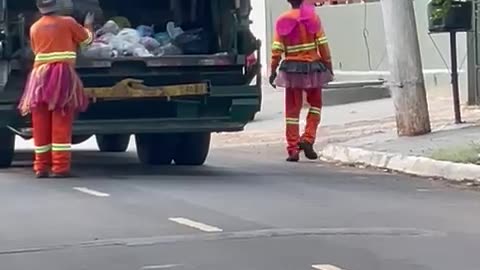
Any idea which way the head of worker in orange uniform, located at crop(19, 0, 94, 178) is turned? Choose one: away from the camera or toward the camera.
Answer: away from the camera

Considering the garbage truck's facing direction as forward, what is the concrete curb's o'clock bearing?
The concrete curb is roughly at 3 o'clock from the garbage truck.

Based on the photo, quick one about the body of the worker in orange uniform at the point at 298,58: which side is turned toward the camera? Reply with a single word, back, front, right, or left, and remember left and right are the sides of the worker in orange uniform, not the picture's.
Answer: back

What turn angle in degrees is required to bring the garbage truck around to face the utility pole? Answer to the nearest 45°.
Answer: approximately 45° to its right

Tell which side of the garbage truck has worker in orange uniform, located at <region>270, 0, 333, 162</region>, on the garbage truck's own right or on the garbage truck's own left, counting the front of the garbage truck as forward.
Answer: on the garbage truck's own right

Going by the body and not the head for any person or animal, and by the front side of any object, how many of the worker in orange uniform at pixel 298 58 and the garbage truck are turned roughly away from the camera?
2

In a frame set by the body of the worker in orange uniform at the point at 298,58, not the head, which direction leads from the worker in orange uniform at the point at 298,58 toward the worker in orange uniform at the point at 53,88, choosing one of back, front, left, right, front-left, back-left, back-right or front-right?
back-left

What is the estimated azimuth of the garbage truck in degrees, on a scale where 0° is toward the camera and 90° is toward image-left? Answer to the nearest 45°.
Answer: approximately 180°
